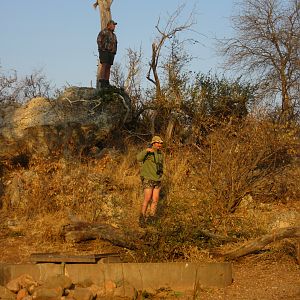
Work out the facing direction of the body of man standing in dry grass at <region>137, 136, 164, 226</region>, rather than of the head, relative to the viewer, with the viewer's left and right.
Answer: facing the viewer and to the right of the viewer

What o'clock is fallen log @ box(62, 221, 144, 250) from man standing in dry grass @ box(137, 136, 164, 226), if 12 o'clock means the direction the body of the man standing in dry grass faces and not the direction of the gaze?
The fallen log is roughly at 3 o'clock from the man standing in dry grass.

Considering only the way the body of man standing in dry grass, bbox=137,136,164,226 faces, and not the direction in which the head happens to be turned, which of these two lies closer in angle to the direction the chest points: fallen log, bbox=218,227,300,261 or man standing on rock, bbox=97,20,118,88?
the fallen log

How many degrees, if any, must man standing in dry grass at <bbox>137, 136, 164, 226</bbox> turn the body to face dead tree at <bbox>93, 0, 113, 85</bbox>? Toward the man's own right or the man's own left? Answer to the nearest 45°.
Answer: approximately 135° to the man's own left

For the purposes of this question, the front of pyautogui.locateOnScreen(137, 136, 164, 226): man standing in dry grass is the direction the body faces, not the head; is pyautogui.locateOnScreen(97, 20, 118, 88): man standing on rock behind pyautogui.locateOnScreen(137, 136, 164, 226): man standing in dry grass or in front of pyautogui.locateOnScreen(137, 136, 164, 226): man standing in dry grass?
behind

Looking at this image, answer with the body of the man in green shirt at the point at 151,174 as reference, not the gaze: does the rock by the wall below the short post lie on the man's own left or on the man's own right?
on the man's own right

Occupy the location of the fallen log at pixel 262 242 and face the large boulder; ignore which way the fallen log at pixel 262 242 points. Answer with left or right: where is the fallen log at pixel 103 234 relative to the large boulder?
left

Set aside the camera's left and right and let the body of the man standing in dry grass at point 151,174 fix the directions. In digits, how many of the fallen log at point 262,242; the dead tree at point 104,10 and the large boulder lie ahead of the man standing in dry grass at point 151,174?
1

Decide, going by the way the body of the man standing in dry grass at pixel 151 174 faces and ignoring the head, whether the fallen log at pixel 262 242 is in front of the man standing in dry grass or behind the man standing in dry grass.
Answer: in front

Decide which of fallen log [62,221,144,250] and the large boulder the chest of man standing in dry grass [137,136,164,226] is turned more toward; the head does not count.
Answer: the fallen log

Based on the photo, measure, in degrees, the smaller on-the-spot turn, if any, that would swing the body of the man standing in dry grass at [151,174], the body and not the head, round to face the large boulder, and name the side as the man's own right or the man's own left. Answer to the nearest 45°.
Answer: approximately 180°
